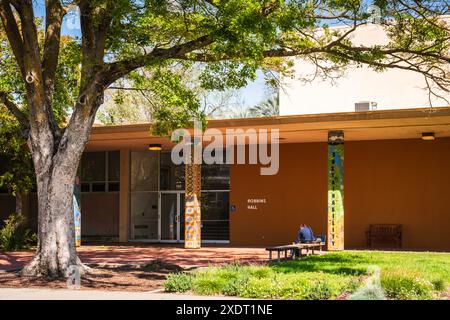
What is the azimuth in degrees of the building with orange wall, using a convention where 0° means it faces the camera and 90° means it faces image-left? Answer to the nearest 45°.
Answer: approximately 0°

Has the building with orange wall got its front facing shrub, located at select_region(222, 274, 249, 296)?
yes

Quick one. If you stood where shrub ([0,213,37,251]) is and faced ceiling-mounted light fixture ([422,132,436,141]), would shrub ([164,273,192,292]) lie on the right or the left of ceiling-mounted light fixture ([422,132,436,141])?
right

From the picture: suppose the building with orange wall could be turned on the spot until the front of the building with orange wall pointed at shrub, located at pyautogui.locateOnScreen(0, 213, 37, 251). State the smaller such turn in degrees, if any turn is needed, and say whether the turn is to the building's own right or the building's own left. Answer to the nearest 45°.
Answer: approximately 90° to the building's own right
